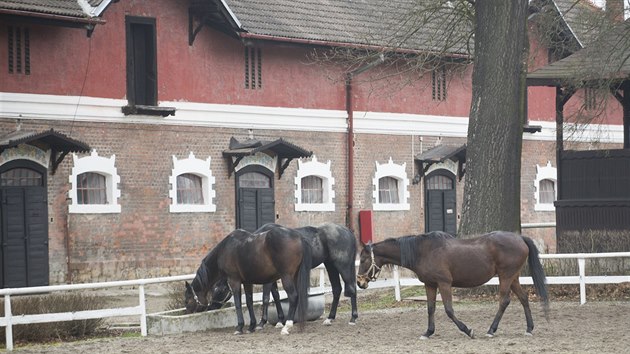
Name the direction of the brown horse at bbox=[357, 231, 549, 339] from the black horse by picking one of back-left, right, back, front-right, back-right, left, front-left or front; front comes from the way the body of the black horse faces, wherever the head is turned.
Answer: back-left

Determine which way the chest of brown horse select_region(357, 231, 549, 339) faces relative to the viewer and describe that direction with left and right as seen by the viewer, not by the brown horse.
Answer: facing to the left of the viewer

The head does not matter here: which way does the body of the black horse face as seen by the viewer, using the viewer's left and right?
facing to the left of the viewer

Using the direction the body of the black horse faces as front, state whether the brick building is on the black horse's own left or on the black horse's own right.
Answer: on the black horse's own right

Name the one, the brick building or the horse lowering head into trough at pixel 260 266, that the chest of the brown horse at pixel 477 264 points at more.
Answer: the horse lowering head into trough

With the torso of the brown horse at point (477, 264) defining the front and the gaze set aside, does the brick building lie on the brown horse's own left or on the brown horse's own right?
on the brown horse's own right

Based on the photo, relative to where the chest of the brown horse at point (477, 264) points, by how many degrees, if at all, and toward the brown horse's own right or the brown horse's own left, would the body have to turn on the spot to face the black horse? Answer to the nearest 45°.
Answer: approximately 45° to the brown horse's own right

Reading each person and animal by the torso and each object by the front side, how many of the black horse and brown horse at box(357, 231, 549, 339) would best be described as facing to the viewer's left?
2
